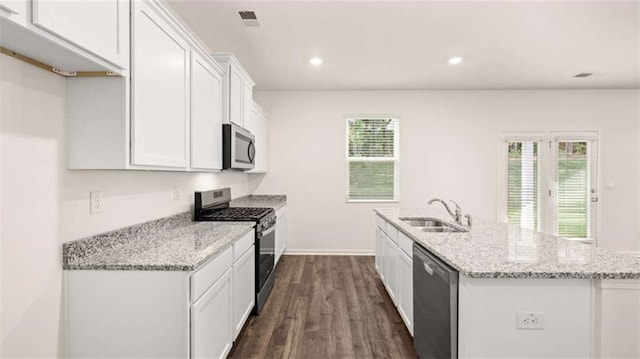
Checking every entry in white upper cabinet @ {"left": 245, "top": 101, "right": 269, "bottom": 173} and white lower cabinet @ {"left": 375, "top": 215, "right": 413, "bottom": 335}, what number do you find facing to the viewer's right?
1

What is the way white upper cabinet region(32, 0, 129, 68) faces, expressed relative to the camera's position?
facing the viewer and to the right of the viewer

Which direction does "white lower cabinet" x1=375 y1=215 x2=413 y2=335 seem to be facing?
to the viewer's left

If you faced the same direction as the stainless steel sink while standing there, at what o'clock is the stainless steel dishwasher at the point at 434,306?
The stainless steel dishwasher is roughly at 9 o'clock from the stainless steel sink.

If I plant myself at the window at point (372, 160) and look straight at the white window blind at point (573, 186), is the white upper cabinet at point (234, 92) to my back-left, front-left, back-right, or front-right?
back-right

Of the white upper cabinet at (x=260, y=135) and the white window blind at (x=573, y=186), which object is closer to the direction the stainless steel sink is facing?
the white upper cabinet

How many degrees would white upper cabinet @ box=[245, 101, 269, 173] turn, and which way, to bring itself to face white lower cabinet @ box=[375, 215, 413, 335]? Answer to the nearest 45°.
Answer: approximately 45° to its right

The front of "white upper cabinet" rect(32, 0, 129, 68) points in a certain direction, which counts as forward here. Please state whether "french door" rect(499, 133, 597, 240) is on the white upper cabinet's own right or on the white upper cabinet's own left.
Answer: on the white upper cabinet's own left

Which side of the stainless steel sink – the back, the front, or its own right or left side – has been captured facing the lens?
left

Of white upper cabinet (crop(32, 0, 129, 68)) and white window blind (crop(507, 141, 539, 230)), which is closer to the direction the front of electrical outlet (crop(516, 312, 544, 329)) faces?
the white upper cabinet

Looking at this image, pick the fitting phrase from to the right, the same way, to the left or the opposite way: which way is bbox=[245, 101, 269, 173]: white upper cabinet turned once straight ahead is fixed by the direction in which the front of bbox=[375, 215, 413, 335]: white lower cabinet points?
the opposite way

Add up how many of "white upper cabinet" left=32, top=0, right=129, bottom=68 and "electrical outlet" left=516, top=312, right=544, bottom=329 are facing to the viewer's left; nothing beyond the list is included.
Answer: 0

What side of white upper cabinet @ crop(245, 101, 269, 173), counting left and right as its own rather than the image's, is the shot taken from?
right
